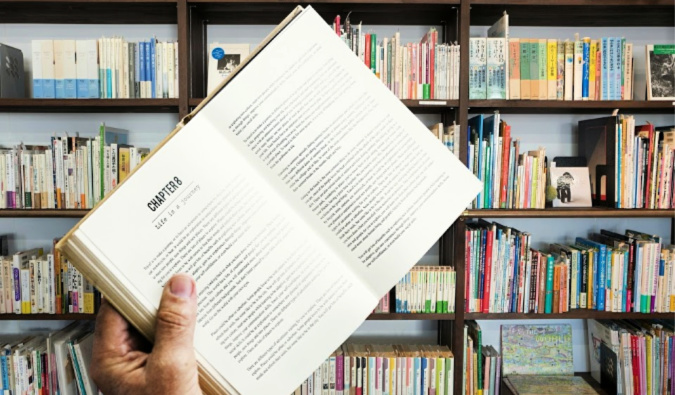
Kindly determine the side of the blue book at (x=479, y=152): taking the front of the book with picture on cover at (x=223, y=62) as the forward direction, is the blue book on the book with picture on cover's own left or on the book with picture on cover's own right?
on the book with picture on cover's own left

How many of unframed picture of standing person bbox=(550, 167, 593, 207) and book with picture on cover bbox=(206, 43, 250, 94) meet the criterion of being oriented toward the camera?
2

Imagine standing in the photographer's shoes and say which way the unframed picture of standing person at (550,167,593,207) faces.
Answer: facing the viewer

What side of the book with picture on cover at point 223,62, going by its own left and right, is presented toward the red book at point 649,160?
left

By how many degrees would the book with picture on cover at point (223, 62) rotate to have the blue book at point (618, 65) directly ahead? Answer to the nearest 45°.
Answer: approximately 90° to its left

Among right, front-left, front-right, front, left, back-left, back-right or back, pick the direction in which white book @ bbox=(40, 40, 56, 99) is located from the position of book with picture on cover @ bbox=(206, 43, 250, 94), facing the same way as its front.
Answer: right

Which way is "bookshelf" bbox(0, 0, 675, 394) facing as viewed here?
toward the camera

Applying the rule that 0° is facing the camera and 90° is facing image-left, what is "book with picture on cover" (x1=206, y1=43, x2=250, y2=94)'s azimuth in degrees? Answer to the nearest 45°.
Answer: approximately 0°

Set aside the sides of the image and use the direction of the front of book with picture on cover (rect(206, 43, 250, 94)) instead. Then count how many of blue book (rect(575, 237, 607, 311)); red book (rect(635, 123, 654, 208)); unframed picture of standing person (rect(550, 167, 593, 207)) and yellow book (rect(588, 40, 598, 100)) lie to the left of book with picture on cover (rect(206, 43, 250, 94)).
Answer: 4
